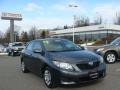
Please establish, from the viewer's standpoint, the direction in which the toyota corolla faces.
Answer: facing the viewer and to the right of the viewer

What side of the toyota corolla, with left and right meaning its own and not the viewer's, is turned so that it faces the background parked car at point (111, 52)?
left
